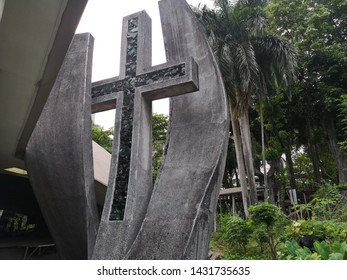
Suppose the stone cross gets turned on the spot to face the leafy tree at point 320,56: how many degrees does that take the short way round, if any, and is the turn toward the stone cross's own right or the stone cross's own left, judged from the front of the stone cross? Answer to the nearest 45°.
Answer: approximately 180°

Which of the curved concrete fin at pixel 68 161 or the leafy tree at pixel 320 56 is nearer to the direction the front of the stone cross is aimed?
the curved concrete fin

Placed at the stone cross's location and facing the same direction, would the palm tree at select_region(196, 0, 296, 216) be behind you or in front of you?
behind

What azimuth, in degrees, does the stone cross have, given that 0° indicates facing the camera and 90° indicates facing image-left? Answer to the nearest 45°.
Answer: approximately 45°

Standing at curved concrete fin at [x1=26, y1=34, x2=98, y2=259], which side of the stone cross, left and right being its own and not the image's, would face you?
right
